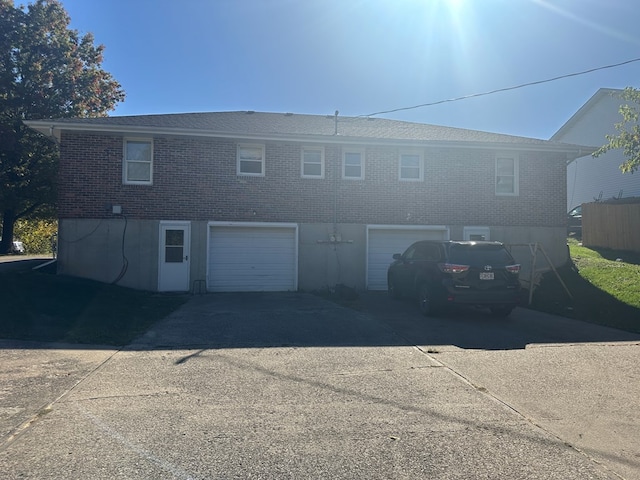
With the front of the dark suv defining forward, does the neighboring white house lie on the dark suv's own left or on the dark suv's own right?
on the dark suv's own right

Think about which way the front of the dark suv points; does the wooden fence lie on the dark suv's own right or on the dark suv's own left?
on the dark suv's own right

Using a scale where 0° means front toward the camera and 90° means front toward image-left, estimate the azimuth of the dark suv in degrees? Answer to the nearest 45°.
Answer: approximately 135°
